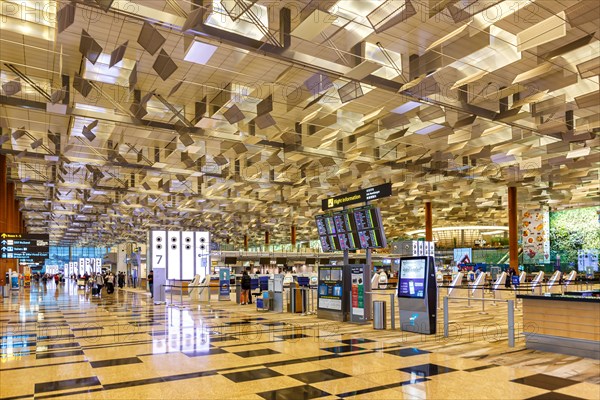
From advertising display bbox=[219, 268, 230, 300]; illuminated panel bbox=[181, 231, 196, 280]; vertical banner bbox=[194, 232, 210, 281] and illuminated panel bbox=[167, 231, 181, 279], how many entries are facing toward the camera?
4

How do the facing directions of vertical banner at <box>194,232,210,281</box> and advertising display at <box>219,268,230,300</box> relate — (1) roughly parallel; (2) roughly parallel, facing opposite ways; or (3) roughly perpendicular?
roughly parallel

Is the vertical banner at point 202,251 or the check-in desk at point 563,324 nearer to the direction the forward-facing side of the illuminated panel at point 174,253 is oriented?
the check-in desk

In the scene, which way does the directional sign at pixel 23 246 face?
toward the camera

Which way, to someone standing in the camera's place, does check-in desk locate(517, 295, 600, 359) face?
facing the viewer and to the left of the viewer

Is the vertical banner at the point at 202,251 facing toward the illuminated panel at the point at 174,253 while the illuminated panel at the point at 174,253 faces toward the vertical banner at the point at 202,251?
no

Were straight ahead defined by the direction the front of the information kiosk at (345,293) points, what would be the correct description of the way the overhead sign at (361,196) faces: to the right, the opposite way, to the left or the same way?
the same way

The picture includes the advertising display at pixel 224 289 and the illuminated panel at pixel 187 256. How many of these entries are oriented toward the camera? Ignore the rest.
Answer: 2

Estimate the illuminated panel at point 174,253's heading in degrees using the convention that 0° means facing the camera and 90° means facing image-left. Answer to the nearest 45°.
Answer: approximately 0°

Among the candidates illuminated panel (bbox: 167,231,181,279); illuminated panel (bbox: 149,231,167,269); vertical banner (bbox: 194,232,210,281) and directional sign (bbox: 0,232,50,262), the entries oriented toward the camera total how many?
4

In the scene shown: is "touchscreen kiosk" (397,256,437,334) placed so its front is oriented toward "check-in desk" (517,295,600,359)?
no

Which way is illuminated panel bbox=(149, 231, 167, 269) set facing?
toward the camera
